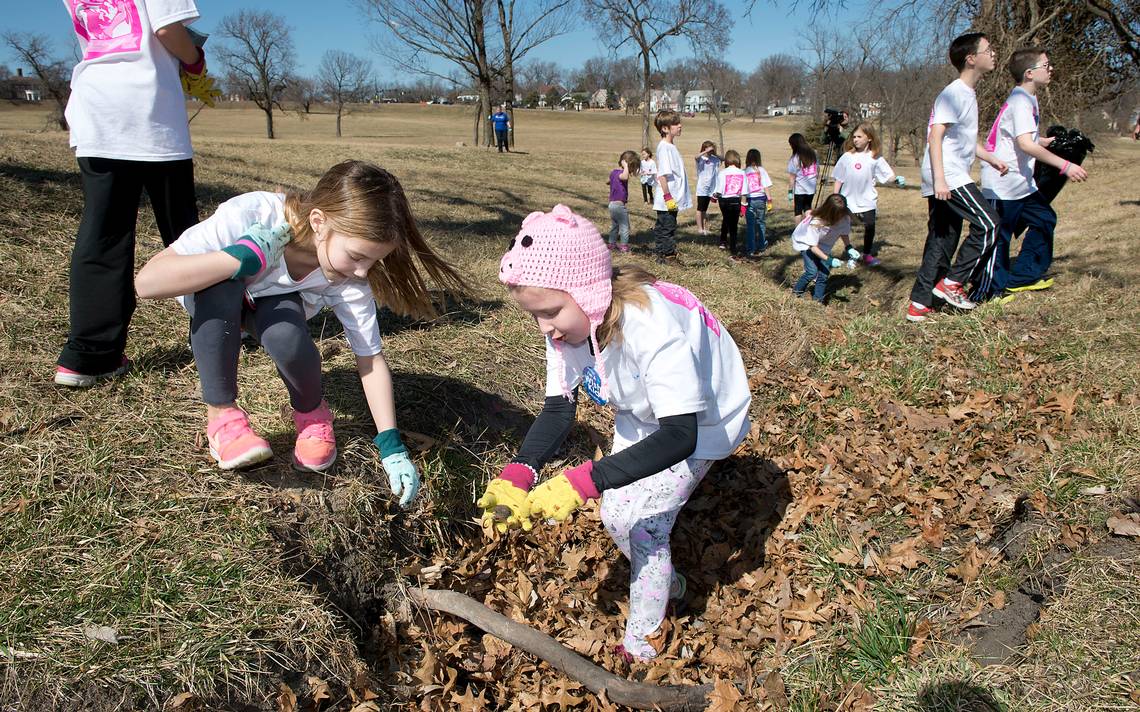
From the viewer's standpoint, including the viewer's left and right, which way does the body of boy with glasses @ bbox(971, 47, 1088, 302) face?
facing to the right of the viewer

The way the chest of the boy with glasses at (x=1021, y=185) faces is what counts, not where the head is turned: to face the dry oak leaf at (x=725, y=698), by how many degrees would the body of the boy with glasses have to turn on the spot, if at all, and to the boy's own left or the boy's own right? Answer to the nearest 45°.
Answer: approximately 90° to the boy's own right

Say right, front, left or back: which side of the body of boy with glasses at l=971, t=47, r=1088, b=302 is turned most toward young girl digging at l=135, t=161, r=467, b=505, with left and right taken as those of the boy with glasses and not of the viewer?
right

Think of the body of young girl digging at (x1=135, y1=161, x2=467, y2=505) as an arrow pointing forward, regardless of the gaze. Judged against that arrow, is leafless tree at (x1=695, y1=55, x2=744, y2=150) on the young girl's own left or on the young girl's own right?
on the young girl's own left

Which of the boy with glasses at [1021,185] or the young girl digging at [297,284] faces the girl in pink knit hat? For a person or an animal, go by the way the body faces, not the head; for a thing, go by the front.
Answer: the young girl digging

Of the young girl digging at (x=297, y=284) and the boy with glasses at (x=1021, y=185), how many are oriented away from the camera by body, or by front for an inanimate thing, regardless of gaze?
0

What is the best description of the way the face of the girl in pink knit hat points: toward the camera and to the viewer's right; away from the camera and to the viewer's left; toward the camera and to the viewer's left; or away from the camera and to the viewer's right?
toward the camera and to the viewer's left
